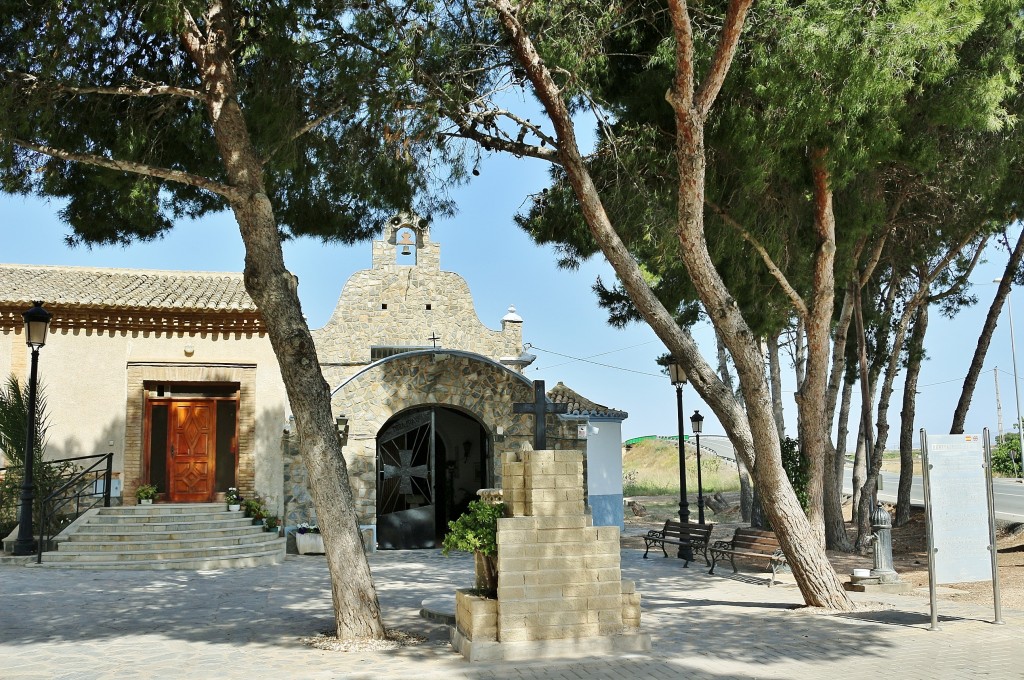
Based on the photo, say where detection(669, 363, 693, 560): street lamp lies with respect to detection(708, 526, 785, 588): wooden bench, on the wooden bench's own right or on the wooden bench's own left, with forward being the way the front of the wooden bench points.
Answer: on the wooden bench's own right

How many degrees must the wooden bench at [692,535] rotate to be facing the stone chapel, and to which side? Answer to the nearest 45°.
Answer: approximately 45° to its right

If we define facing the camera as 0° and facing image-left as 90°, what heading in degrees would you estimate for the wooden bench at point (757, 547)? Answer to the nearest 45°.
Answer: approximately 45°

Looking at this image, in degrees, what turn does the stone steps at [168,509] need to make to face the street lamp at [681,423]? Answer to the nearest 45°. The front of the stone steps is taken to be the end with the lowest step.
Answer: approximately 45° to its left

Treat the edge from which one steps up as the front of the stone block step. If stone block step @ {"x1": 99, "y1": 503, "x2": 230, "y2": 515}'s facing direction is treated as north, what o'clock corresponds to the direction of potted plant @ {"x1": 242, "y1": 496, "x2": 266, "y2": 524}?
The potted plant is roughly at 9 o'clock from the stone block step.

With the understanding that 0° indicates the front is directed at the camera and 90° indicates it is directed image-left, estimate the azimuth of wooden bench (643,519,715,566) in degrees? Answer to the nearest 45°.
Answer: approximately 45°

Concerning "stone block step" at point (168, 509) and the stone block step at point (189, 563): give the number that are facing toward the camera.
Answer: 2
